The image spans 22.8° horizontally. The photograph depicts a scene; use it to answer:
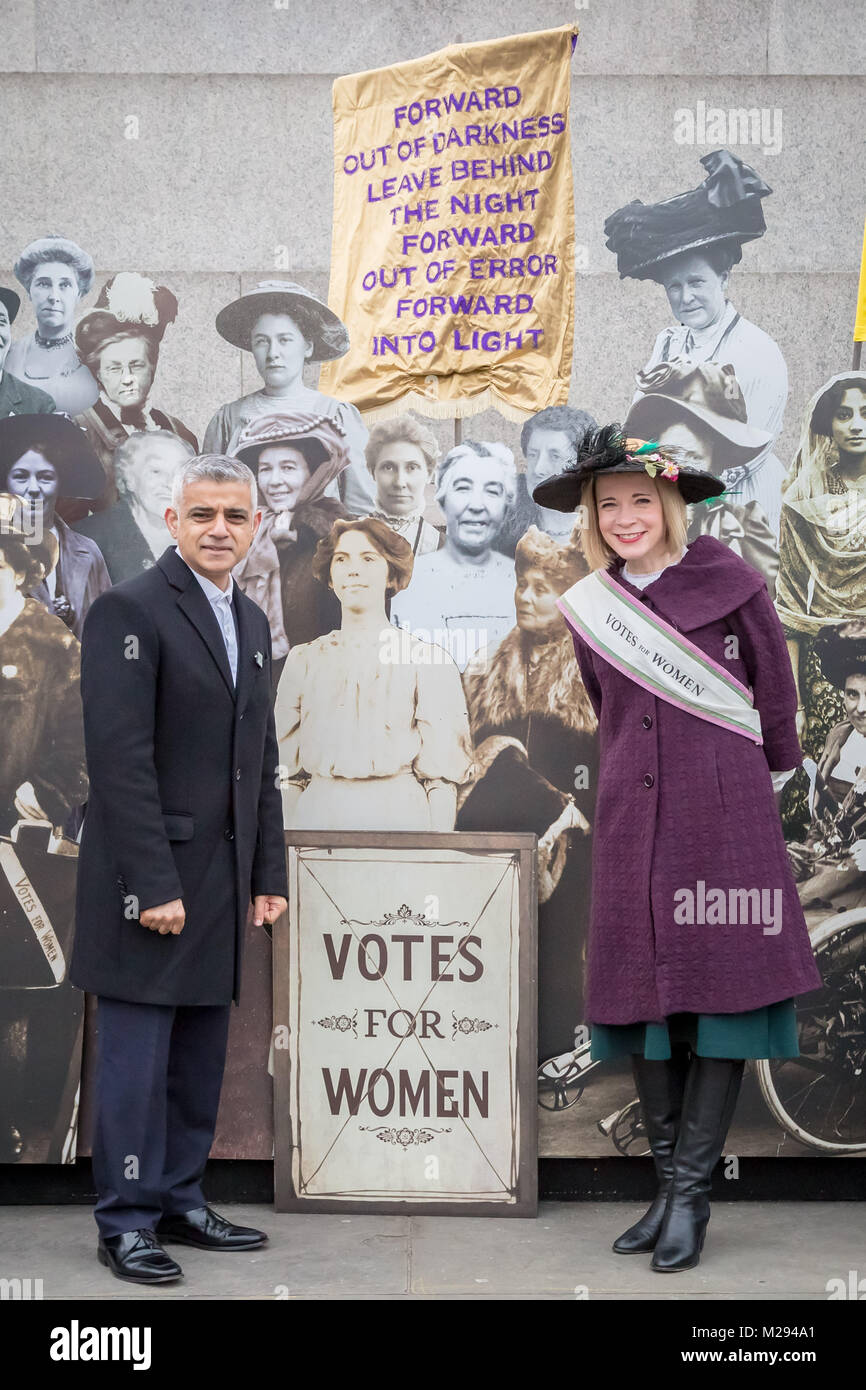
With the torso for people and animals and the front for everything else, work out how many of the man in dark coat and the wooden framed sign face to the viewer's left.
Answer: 0

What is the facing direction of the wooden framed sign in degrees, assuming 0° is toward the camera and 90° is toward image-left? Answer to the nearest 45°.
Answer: approximately 0°

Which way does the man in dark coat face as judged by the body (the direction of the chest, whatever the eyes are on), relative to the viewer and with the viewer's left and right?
facing the viewer and to the right of the viewer

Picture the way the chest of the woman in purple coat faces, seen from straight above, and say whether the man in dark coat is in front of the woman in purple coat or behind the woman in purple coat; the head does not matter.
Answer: in front

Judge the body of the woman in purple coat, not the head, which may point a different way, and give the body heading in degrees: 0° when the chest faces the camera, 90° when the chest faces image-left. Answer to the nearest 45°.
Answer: approximately 45°
